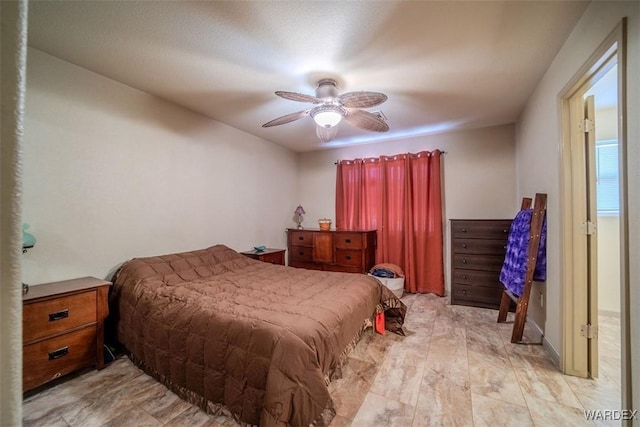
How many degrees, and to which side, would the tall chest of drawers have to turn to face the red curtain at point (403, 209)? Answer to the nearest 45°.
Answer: approximately 90° to its right

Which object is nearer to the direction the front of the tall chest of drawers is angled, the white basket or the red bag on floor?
the red bag on floor

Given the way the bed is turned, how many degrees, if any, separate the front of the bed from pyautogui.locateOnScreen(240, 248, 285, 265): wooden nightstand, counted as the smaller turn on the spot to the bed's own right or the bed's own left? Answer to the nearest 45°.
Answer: approximately 135° to the bed's own left

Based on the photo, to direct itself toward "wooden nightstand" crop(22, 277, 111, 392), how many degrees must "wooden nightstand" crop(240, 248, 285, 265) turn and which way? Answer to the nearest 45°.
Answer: approximately 90° to its right

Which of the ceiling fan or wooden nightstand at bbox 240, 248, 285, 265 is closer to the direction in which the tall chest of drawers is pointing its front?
the ceiling fan

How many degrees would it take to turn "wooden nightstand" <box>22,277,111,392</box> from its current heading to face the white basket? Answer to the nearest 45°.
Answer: approximately 45° to its left

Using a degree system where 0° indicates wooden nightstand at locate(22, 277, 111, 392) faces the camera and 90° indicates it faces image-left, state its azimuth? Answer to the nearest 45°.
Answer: approximately 315°
